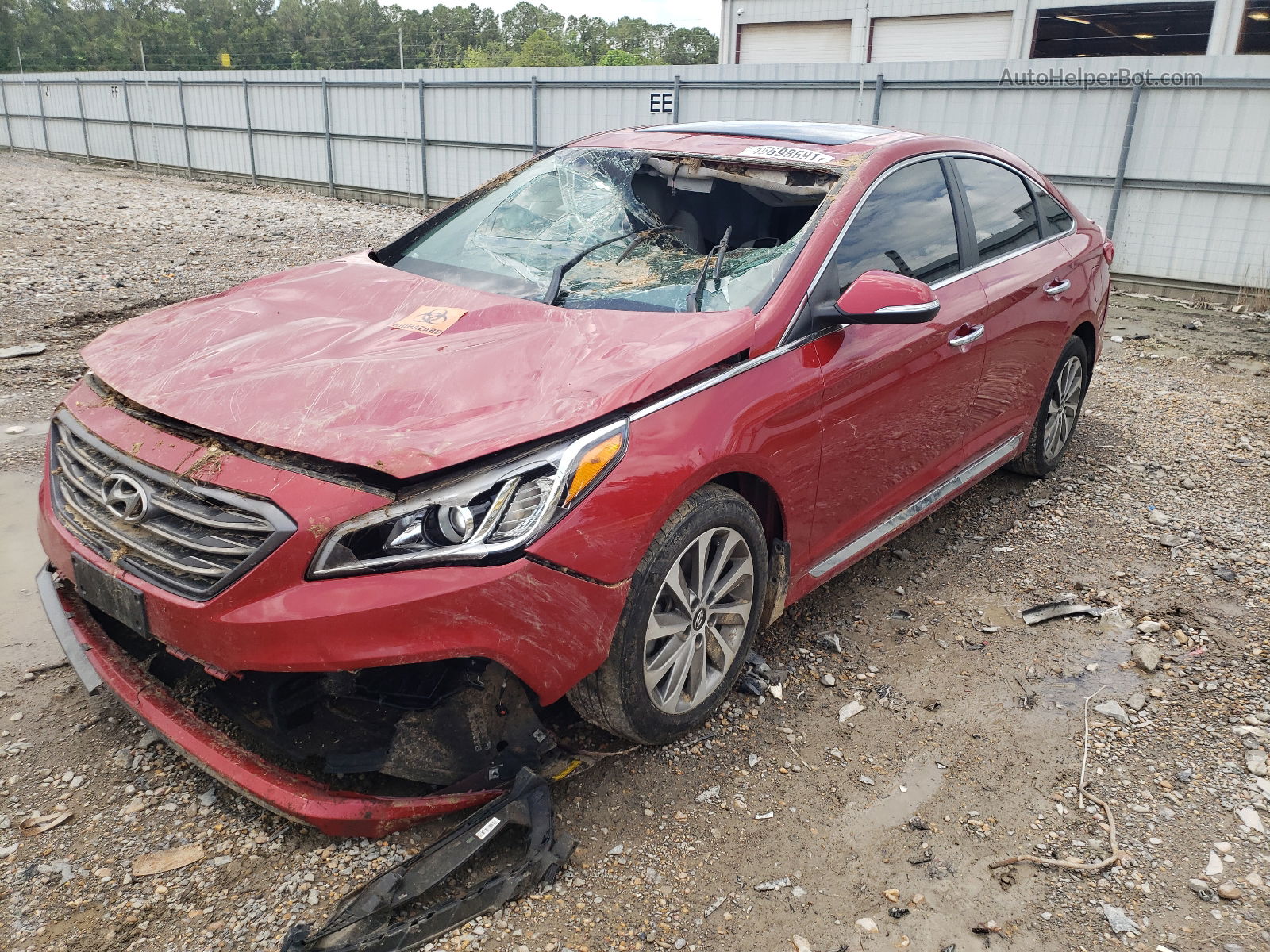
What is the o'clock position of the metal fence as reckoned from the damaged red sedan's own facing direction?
The metal fence is roughly at 5 o'clock from the damaged red sedan.

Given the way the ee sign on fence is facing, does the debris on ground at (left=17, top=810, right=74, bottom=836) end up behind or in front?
in front

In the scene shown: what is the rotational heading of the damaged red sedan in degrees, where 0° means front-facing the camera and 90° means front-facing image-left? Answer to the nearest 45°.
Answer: approximately 45°

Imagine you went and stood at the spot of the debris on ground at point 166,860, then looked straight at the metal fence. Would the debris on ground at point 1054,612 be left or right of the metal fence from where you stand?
right

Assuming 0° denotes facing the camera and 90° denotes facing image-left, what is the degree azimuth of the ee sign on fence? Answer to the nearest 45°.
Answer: approximately 0°

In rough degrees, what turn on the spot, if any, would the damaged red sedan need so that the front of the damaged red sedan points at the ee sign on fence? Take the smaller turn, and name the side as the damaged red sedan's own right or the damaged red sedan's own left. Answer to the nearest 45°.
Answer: approximately 135° to the damaged red sedan's own right

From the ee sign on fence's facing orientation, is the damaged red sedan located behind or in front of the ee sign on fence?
in front

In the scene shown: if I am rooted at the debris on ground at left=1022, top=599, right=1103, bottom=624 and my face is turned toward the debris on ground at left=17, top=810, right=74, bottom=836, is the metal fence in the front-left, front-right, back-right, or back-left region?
back-right

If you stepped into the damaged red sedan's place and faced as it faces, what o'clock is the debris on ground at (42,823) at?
The debris on ground is roughly at 1 o'clock from the damaged red sedan.

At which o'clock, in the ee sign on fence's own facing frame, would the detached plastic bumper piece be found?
The detached plastic bumper piece is roughly at 12 o'clock from the ee sign on fence.

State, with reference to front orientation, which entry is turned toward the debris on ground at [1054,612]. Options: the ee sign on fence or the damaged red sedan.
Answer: the ee sign on fence
